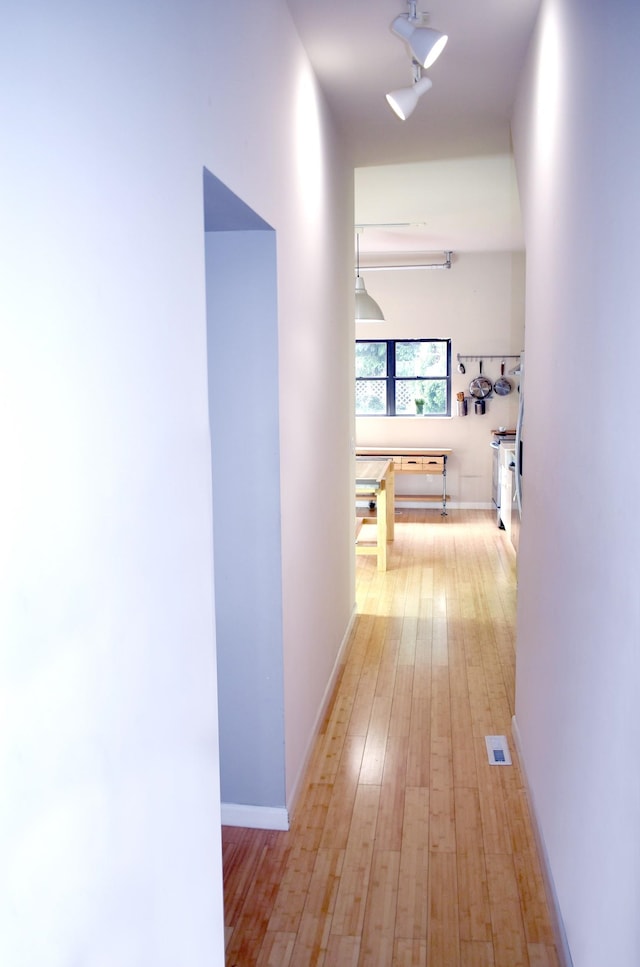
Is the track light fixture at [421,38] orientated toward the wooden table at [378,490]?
no

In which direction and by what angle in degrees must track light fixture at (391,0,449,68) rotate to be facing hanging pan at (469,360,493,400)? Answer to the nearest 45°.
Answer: approximately 135° to its left

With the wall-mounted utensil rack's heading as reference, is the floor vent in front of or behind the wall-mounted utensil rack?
in front

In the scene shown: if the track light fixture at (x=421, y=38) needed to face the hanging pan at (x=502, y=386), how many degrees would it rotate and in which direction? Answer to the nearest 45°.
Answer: approximately 135° to its left

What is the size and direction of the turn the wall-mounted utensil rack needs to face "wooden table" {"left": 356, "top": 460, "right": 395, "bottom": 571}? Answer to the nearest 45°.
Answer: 0° — it already faces it

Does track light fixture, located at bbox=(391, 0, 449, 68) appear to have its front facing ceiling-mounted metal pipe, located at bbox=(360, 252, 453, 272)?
no

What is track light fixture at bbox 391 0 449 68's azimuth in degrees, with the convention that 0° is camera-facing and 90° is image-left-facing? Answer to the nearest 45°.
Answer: approximately 315°

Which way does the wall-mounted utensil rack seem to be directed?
toward the camera

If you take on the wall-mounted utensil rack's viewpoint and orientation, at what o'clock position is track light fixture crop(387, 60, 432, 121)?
The track light fixture is roughly at 12 o'clock from the wall-mounted utensil rack.

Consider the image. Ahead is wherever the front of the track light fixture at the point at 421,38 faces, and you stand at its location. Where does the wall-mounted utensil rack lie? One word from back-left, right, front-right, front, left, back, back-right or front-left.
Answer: back-left

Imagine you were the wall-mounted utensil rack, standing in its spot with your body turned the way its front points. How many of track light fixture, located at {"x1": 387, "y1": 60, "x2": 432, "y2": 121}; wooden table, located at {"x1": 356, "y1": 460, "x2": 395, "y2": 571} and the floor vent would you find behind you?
0

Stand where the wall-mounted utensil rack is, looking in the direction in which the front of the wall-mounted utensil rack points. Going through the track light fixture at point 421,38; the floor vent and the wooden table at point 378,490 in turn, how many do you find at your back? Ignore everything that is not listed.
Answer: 0

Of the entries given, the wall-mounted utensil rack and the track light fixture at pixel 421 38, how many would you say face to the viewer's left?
0
